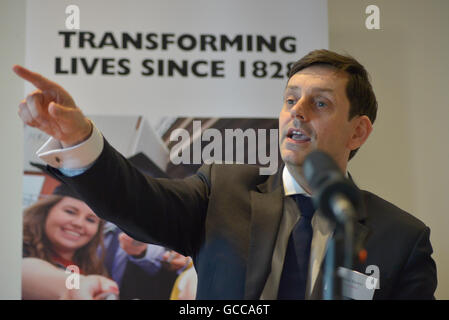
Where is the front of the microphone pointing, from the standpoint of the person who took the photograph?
facing away from the viewer and to the left of the viewer

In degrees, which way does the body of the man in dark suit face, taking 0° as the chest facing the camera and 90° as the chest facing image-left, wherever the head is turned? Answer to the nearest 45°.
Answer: approximately 45°

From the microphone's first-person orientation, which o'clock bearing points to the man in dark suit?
The man in dark suit is roughly at 1 o'clock from the microphone.
